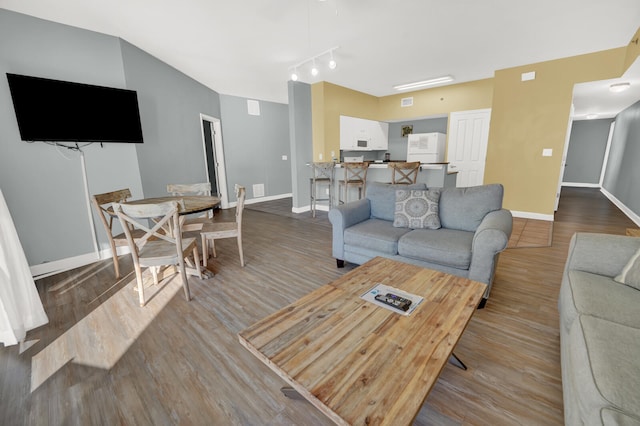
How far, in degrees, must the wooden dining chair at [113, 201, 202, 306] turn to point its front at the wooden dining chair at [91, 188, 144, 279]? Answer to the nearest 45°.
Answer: approximately 90° to its left

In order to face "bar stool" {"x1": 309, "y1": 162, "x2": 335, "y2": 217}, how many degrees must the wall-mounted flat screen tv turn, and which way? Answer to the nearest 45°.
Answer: approximately 45° to its left

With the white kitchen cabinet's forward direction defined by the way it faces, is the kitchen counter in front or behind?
in front

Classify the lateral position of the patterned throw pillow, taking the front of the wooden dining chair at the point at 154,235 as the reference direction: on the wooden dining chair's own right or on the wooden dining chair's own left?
on the wooden dining chair's own right

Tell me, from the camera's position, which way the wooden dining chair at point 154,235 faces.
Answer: facing away from the viewer and to the right of the viewer

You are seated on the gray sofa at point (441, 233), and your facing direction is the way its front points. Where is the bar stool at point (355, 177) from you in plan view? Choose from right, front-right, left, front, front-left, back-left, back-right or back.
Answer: right

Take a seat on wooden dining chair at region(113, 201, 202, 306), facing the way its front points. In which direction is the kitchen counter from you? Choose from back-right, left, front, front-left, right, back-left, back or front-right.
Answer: front-right

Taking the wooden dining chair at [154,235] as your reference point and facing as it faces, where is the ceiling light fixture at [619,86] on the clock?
The ceiling light fixture is roughly at 2 o'clock from the wooden dining chair.
